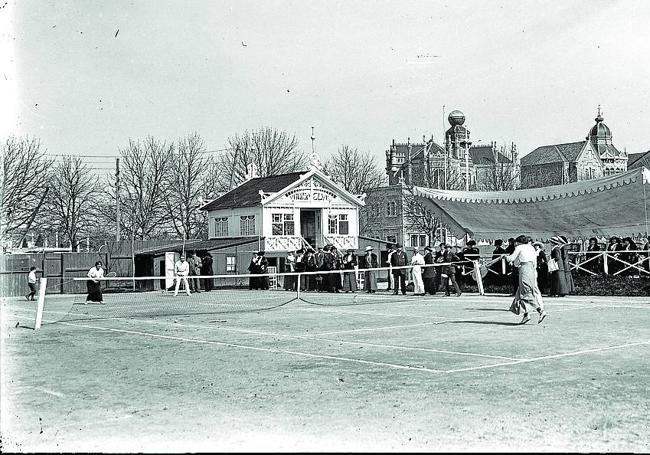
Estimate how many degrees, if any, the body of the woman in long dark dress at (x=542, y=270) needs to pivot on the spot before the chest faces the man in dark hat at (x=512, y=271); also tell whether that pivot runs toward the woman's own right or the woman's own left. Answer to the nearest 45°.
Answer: approximately 45° to the woman's own right

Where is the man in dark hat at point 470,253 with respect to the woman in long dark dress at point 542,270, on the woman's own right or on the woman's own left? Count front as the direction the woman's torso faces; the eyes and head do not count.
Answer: on the woman's own right

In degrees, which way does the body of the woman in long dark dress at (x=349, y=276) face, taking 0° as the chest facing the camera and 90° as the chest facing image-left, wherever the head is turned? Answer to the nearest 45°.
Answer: approximately 0°

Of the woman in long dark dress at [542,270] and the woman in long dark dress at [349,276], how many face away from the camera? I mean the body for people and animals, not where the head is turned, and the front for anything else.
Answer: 0

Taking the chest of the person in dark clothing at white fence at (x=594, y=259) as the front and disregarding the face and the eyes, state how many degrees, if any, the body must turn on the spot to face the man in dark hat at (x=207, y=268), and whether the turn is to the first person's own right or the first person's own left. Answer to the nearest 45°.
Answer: approximately 45° to the first person's own right

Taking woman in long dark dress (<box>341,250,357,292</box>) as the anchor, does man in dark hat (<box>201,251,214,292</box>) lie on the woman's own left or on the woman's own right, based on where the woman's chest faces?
on the woman's own right

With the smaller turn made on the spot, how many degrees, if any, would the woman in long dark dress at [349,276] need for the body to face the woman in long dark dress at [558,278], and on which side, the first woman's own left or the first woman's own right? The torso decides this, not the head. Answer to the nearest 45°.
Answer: approximately 45° to the first woman's own left

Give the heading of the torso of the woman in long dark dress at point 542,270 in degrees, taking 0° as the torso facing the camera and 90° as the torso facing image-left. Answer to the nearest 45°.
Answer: approximately 45°

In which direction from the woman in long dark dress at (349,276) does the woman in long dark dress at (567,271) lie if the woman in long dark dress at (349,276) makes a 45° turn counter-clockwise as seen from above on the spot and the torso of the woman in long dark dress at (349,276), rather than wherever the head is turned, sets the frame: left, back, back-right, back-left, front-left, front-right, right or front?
front

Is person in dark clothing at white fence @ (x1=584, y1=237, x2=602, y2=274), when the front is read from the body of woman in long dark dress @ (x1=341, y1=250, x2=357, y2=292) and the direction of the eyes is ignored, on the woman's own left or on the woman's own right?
on the woman's own left
